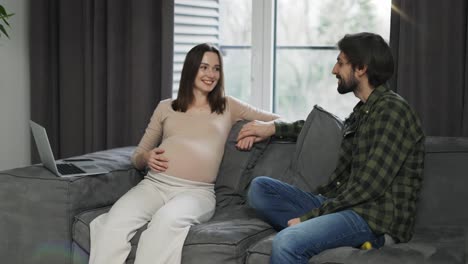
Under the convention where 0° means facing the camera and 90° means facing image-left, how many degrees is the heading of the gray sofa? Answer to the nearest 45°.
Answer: approximately 0°

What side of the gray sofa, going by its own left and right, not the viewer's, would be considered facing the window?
back

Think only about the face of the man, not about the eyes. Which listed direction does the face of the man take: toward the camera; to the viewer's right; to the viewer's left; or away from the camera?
to the viewer's left

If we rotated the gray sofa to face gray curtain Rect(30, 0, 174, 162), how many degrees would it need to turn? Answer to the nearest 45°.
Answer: approximately 135° to its right

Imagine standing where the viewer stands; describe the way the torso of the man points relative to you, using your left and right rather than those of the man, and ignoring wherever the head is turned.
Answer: facing to the left of the viewer
